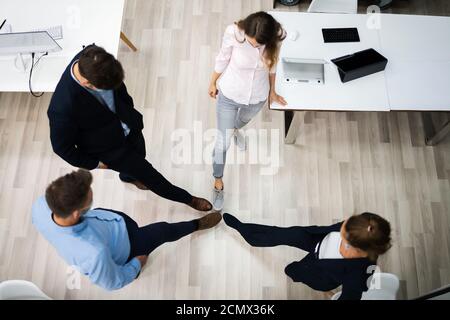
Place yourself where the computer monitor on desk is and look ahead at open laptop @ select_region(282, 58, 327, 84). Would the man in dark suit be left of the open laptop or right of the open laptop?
right

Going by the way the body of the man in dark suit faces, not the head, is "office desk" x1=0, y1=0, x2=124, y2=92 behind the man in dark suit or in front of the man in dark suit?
behind

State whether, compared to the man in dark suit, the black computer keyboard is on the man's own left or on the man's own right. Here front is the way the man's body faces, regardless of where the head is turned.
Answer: on the man's own left

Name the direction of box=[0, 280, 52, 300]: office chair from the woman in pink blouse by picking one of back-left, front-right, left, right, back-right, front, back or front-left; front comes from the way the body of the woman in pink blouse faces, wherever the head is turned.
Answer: front-right
